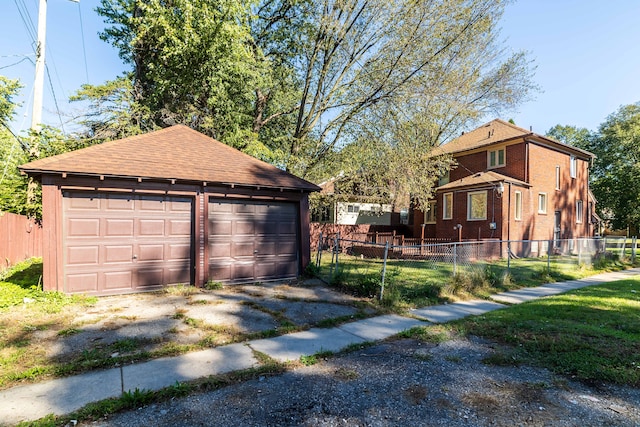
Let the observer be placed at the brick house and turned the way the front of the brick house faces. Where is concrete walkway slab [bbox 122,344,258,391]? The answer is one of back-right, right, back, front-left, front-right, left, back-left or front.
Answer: back-right

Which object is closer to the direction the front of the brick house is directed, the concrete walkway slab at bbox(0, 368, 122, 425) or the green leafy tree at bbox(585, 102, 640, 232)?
the green leafy tree

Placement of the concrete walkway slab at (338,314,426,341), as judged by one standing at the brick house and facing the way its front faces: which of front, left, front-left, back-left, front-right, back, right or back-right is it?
back-right

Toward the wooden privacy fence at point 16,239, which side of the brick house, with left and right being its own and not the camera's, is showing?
back

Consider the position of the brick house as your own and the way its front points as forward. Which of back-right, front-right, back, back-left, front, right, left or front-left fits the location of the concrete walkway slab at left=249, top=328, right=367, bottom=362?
back-right

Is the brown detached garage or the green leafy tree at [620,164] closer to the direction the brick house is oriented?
the green leafy tree

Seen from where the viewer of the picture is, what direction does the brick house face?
facing away from the viewer and to the right of the viewer

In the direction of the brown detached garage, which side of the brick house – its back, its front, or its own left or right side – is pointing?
back
